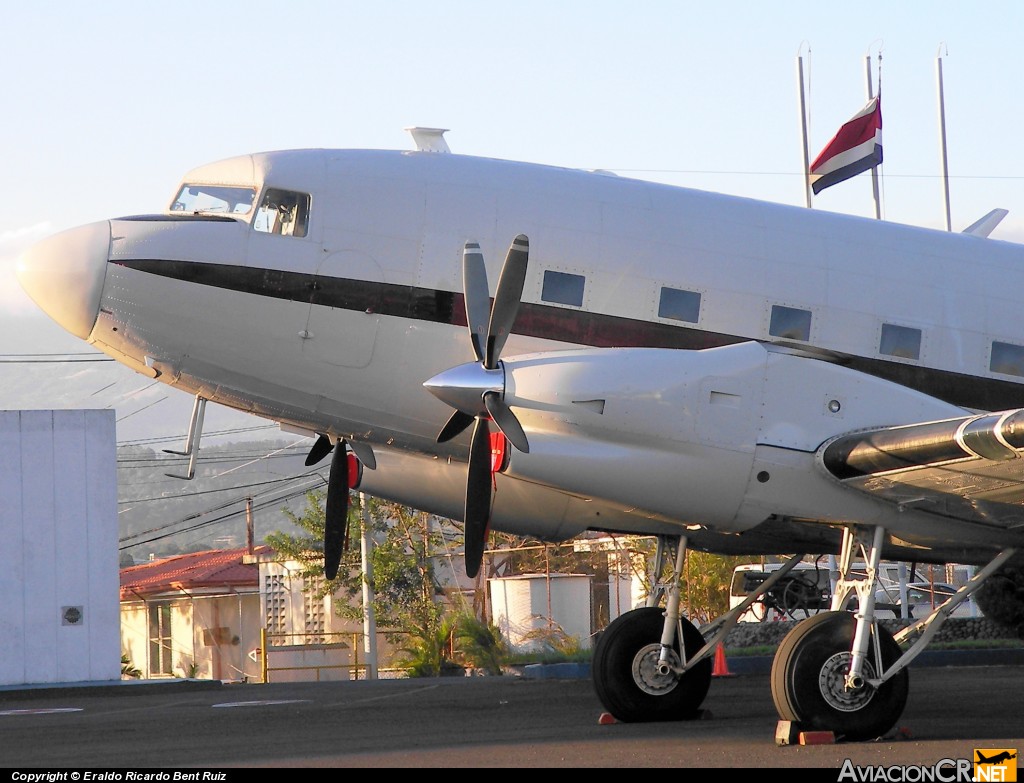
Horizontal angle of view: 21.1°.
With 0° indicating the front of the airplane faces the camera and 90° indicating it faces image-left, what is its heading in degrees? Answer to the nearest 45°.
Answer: approximately 90°
